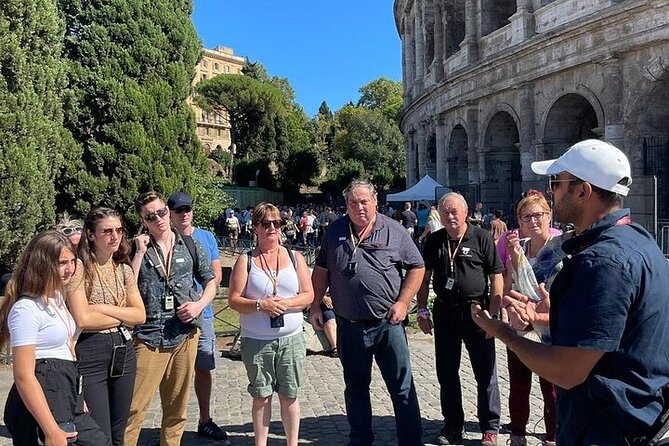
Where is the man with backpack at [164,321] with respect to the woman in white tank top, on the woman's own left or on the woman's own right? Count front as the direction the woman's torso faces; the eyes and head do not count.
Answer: on the woman's own right

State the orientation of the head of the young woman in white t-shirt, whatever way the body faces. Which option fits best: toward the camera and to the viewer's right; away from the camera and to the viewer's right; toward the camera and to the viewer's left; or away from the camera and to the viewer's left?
toward the camera and to the viewer's right

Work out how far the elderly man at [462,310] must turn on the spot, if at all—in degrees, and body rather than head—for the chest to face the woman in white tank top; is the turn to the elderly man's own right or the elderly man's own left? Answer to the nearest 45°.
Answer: approximately 45° to the elderly man's own right

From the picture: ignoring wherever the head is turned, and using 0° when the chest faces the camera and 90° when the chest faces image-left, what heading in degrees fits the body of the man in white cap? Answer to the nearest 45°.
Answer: approximately 90°

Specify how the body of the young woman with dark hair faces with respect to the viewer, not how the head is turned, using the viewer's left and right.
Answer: facing the viewer and to the right of the viewer

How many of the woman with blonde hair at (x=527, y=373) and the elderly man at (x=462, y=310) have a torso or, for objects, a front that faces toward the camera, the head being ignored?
2

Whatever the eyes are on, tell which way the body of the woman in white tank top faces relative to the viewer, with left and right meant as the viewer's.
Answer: facing the viewer

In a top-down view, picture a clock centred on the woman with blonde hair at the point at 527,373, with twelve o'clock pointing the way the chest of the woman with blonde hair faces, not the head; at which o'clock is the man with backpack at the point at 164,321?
The man with backpack is roughly at 2 o'clock from the woman with blonde hair.

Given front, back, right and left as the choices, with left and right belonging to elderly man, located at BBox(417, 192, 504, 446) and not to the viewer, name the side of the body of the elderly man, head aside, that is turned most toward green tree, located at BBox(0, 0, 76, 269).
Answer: right

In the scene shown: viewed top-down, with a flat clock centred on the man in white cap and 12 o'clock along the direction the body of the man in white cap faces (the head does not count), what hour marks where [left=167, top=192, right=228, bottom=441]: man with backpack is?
The man with backpack is roughly at 1 o'clock from the man in white cap.

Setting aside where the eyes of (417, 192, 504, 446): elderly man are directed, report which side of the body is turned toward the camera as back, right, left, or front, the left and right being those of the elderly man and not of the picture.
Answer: front

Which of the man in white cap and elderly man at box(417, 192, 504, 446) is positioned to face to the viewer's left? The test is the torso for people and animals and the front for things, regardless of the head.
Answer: the man in white cap

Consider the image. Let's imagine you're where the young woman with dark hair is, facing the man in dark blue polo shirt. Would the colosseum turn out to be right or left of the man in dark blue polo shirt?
left

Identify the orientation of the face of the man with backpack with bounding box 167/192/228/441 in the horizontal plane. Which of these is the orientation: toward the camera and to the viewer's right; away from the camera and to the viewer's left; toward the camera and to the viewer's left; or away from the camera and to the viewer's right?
toward the camera and to the viewer's right
